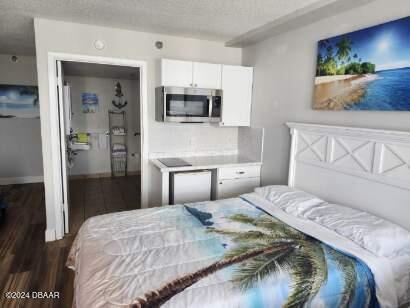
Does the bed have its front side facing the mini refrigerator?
no

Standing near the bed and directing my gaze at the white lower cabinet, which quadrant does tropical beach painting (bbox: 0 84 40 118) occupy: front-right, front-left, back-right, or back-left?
front-left

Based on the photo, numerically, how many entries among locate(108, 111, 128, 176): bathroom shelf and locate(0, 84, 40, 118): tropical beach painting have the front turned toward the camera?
2

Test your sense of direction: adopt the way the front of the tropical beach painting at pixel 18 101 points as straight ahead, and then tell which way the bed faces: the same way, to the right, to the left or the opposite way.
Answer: to the right

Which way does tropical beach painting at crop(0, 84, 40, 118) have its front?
toward the camera

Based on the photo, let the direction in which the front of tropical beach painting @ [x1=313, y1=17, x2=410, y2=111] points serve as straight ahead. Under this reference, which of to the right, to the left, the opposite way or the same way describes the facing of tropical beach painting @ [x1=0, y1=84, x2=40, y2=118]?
to the left

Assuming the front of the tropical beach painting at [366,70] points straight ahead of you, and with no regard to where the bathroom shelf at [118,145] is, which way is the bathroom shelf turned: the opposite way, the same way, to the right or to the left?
to the left

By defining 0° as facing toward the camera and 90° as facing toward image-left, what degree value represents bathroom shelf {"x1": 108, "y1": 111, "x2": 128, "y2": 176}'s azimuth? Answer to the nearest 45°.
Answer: approximately 0°

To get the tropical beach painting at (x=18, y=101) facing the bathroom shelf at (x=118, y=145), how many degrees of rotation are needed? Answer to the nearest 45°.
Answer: approximately 90° to its left

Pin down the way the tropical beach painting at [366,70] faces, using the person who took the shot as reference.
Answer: facing the viewer and to the left of the viewer

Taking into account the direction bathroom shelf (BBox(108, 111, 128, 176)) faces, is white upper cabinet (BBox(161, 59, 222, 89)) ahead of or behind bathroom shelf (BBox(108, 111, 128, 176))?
ahead

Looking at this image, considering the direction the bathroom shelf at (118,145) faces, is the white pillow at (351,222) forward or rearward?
forward

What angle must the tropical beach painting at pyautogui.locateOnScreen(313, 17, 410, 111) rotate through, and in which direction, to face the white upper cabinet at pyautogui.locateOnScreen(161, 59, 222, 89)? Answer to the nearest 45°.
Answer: approximately 45° to its right

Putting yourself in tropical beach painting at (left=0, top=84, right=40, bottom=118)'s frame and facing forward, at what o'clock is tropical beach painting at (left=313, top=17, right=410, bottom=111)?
tropical beach painting at (left=313, top=17, right=410, bottom=111) is roughly at 11 o'clock from tropical beach painting at (left=0, top=84, right=40, bottom=118).

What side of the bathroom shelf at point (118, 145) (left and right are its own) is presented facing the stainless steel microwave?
front

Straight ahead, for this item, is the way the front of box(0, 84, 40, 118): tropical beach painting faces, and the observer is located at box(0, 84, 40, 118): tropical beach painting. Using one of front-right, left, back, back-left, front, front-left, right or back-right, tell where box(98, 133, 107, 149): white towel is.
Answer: left

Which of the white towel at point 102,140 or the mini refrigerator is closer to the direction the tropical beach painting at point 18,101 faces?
the mini refrigerator

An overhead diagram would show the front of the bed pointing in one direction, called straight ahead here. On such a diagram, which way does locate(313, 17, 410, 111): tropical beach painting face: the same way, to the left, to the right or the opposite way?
the same way
